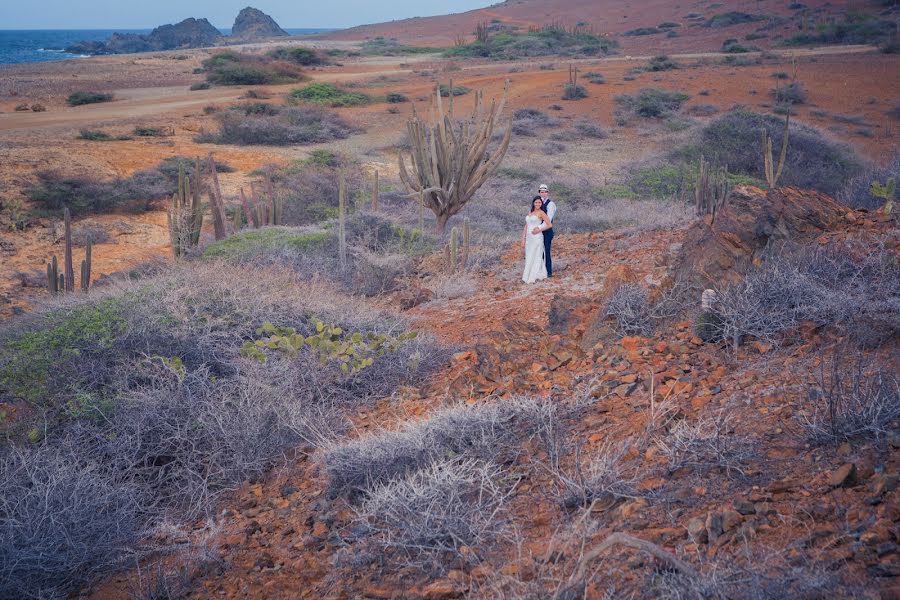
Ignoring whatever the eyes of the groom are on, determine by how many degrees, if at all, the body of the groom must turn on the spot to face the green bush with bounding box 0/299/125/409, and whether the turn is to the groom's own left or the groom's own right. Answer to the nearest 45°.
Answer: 0° — they already face it

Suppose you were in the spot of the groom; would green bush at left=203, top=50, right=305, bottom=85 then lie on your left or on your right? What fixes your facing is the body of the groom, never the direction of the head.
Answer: on your right

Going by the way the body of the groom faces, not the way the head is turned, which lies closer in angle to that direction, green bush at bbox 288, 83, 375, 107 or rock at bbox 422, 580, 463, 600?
the rock

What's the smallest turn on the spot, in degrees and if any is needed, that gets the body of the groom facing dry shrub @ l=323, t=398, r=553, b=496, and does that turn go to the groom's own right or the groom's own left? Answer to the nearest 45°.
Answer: approximately 45° to the groom's own left

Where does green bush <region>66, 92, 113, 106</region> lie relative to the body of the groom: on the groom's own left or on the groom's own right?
on the groom's own right

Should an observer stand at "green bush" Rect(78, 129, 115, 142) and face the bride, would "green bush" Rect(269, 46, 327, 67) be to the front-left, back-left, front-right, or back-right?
back-left

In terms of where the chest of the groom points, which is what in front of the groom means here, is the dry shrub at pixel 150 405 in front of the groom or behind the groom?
in front

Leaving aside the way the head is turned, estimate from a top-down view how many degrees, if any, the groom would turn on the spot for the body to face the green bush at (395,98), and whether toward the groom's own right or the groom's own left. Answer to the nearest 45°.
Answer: approximately 135° to the groom's own right

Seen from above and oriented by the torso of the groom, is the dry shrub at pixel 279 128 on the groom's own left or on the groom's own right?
on the groom's own right

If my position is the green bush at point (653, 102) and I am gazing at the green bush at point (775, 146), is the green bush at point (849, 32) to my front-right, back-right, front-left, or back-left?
back-left

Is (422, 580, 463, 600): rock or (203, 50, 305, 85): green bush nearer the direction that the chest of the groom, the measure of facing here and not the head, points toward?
the rock

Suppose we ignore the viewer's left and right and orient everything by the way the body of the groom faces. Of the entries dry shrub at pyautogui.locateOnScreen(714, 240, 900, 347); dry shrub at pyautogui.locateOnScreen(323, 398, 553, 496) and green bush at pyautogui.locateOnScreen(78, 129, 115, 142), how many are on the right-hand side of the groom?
1

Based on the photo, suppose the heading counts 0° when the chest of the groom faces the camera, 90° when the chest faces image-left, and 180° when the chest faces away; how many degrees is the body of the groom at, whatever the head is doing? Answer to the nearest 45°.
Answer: approximately 45°
